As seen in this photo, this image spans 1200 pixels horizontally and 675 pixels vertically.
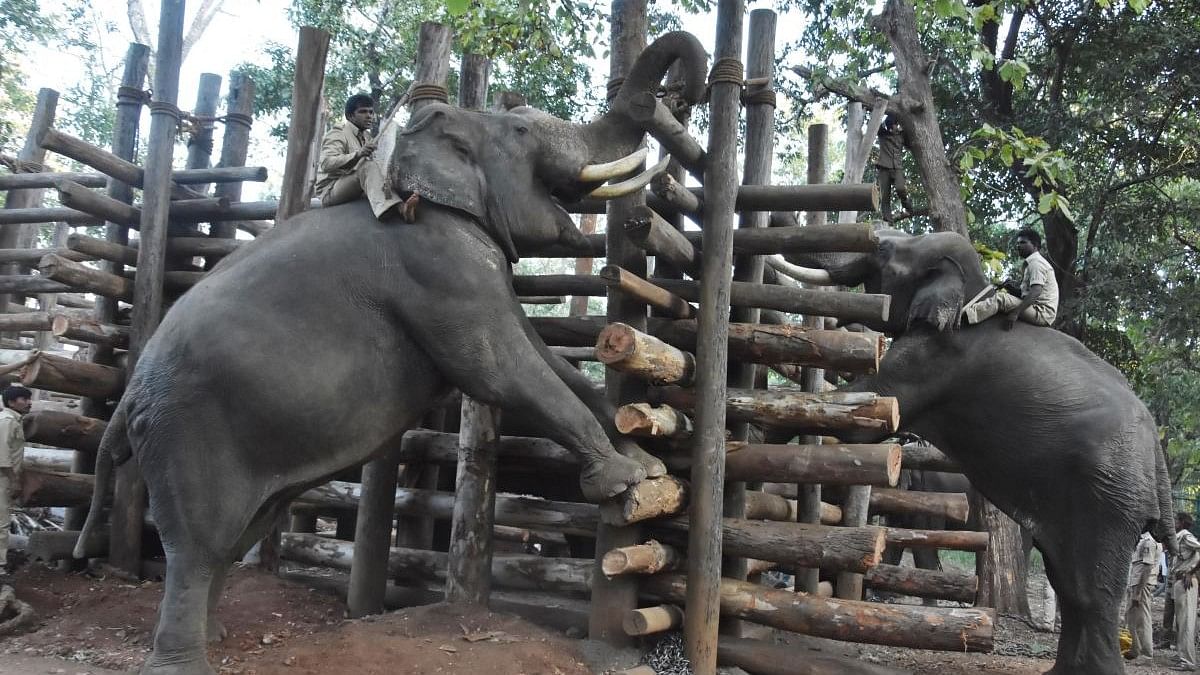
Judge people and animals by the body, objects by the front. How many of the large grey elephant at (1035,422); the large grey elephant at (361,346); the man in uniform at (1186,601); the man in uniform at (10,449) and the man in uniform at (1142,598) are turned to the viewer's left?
3

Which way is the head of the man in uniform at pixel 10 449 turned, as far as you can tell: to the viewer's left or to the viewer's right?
to the viewer's right

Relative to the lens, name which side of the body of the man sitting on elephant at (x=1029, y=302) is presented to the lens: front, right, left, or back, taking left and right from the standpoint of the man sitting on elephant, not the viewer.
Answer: left

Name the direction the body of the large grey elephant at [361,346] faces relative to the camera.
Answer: to the viewer's right

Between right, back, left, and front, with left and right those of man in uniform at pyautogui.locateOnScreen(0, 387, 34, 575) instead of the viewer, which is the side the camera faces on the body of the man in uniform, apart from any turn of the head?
right

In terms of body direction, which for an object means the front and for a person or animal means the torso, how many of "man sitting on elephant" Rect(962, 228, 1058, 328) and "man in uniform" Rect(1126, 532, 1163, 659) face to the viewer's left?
2

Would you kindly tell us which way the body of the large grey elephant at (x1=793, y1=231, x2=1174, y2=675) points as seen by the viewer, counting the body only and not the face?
to the viewer's left

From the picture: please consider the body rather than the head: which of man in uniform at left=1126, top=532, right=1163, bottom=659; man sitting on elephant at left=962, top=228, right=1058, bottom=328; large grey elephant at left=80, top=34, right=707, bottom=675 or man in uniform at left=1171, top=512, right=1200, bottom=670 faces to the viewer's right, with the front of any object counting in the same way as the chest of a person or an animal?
the large grey elephant
